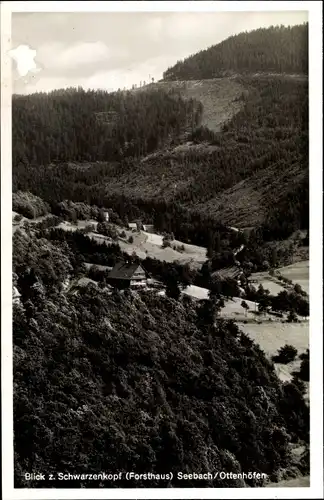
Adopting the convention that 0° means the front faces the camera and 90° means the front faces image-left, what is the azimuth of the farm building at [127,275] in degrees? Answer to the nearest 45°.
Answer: approximately 315°

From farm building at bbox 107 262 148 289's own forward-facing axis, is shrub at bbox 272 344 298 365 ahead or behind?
ahead
